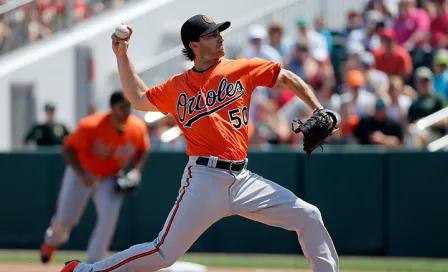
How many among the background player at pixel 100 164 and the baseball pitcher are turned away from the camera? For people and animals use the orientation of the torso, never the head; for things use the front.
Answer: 0

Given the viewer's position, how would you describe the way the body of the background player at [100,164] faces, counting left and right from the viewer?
facing the viewer and to the right of the viewer

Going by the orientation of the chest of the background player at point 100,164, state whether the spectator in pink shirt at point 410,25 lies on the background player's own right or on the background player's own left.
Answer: on the background player's own left

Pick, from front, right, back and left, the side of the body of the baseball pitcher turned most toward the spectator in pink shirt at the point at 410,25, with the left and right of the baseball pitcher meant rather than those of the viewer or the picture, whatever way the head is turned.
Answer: left

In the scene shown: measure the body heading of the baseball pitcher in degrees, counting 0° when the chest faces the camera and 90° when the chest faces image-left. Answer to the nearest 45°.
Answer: approximately 315°

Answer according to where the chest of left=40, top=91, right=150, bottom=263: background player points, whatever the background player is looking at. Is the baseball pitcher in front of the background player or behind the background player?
in front
